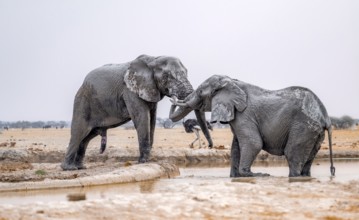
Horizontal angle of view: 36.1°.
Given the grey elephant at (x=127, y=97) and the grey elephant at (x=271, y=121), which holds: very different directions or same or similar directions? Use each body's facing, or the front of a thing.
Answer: very different directions

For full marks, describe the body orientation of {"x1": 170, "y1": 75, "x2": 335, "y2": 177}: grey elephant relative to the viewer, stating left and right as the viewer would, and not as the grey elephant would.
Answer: facing to the left of the viewer

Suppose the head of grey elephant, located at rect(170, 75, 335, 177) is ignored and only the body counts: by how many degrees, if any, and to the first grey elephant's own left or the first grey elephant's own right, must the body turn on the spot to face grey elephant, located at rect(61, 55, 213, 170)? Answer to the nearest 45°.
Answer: approximately 45° to the first grey elephant's own right

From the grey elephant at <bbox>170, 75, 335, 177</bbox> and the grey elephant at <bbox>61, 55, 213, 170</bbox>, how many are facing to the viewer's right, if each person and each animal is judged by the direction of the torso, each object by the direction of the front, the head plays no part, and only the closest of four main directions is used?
1

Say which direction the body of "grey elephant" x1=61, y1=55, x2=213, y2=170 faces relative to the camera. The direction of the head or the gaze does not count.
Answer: to the viewer's right

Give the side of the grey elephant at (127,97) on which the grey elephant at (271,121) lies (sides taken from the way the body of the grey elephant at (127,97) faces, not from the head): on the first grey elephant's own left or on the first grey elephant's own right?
on the first grey elephant's own right
